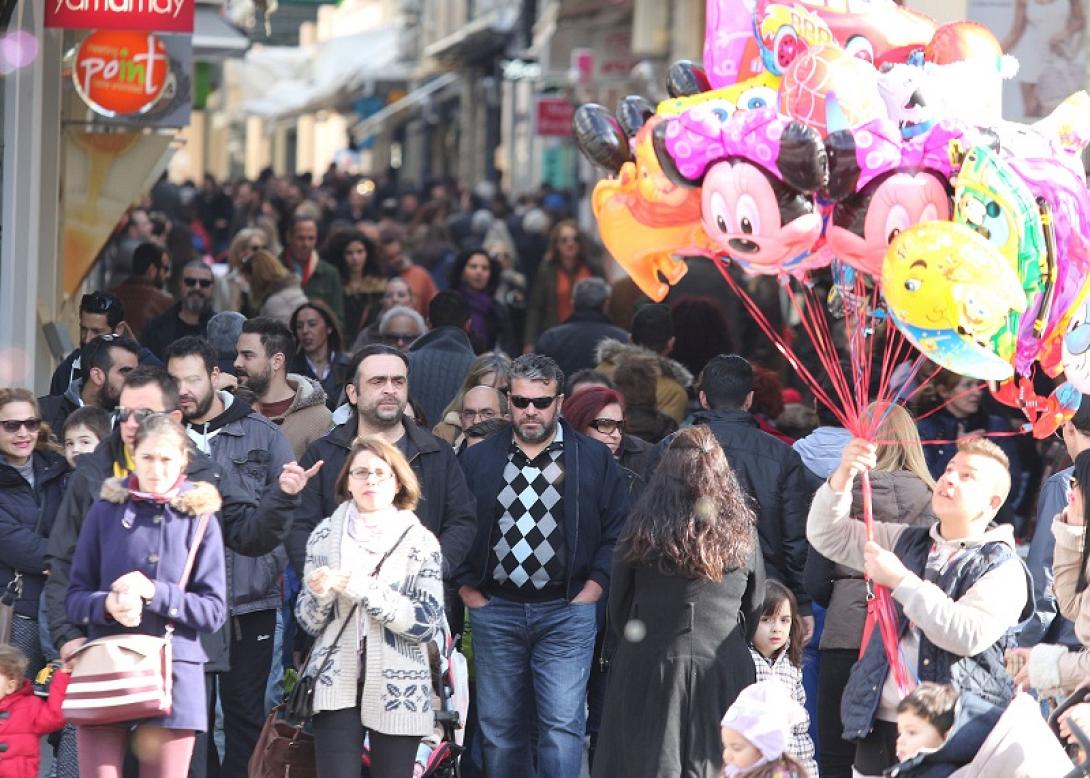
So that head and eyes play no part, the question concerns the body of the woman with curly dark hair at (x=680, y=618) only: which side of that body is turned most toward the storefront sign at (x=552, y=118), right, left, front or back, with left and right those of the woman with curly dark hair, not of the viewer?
front

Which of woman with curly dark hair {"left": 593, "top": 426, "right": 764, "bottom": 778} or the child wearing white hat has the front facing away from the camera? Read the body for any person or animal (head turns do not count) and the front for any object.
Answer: the woman with curly dark hair

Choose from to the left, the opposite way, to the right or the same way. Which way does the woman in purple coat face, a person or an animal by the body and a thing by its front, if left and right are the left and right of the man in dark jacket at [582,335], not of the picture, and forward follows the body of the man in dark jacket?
the opposite way

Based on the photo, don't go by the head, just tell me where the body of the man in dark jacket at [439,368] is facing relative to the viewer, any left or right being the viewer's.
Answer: facing away from the viewer

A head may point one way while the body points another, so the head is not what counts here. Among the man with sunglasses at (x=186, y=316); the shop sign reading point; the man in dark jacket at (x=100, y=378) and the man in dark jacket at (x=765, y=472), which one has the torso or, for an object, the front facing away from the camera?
the man in dark jacket at (x=765, y=472)

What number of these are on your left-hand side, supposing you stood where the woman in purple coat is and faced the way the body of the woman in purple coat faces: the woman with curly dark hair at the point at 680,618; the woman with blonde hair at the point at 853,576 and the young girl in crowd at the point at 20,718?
2

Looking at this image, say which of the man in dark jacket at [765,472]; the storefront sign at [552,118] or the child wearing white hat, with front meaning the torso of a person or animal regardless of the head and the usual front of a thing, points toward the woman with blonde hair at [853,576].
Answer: the storefront sign

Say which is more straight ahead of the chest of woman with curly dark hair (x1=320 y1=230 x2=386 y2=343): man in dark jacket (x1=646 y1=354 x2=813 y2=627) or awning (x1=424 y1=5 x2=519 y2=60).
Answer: the man in dark jacket

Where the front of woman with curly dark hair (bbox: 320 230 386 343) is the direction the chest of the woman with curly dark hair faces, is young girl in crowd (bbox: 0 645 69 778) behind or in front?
in front

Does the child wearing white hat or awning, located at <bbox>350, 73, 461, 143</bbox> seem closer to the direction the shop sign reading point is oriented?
the child wearing white hat
